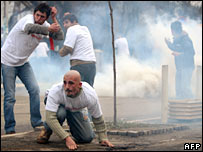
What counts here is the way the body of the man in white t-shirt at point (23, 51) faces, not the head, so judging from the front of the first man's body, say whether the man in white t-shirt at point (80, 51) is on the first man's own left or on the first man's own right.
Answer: on the first man's own left

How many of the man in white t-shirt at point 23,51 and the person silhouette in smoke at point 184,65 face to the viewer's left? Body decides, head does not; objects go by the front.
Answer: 1

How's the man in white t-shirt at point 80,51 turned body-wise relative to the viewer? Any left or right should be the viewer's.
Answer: facing away from the viewer and to the left of the viewer

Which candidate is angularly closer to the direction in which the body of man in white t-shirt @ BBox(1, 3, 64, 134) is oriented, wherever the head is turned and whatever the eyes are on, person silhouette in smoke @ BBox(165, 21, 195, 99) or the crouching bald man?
the crouching bald man

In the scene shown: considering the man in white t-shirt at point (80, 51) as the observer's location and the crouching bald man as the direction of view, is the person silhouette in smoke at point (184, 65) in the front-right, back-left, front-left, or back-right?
back-left

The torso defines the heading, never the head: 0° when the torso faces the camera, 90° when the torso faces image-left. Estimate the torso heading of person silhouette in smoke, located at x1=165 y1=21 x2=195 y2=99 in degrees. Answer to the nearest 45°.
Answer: approximately 90°

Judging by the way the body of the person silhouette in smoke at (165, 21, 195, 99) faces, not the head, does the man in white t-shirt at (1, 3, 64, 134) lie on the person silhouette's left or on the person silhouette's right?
on the person silhouette's left

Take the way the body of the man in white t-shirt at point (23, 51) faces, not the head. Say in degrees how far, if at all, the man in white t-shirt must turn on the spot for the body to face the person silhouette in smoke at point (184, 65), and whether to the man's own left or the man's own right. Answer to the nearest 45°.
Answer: approximately 90° to the man's own left

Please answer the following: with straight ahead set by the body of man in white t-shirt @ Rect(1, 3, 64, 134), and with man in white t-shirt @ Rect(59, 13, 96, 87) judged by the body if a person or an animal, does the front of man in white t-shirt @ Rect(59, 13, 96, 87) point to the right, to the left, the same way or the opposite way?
the opposite way
